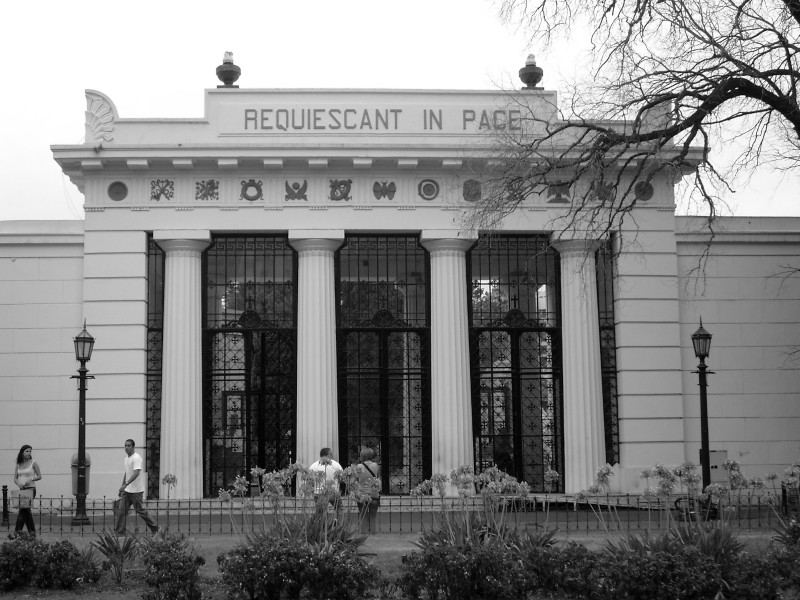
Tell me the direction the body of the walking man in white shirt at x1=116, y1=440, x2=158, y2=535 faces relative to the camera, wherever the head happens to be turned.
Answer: to the viewer's left

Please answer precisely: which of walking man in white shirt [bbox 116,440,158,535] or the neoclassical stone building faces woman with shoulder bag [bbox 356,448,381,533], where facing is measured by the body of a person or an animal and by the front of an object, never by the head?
the neoclassical stone building

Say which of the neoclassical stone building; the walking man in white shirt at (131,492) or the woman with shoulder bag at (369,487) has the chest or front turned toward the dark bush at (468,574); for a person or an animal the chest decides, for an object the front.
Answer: the neoclassical stone building

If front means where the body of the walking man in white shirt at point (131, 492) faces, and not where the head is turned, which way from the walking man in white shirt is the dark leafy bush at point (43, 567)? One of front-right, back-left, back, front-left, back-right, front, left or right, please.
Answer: left

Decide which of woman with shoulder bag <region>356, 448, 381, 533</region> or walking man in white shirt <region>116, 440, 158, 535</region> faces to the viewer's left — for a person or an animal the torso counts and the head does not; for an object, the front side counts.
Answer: the walking man in white shirt

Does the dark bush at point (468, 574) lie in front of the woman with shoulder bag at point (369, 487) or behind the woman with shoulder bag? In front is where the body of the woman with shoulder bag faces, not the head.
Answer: behind

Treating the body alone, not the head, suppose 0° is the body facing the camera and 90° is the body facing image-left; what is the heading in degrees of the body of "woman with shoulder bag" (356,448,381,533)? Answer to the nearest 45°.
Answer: approximately 180°

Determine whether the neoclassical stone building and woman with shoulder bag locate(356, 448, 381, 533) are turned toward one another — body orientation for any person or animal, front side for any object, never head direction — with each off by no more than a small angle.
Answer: yes

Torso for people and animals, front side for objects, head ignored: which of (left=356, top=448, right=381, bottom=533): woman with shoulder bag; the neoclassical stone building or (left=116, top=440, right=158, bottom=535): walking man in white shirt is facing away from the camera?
the woman with shoulder bag

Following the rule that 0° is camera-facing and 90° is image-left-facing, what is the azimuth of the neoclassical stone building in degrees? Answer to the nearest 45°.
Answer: approximately 0°

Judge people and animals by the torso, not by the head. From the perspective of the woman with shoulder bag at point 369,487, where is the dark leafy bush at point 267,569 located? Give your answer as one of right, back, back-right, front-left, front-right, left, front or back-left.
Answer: back

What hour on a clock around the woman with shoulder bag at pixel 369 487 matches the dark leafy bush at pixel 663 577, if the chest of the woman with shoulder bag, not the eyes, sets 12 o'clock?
The dark leafy bush is roughly at 5 o'clock from the woman with shoulder bag.

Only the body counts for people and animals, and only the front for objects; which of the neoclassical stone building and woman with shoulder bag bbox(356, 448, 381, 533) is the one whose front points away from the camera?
the woman with shoulder bag

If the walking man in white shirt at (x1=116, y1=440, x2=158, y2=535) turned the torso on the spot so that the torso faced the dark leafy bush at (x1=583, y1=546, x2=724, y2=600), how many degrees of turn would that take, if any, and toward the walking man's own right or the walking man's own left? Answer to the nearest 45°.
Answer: approximately 135° to the walking man's own left
